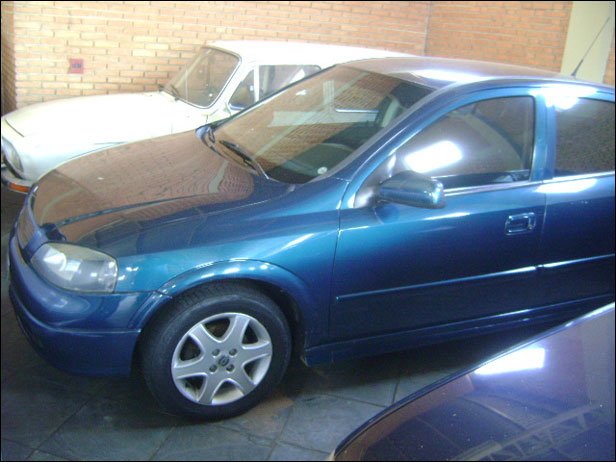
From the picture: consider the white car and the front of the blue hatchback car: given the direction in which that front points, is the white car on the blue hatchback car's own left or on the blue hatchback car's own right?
on the blue hatchback car's own right

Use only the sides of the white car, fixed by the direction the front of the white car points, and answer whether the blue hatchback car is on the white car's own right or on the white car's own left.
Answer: on the white car's own left

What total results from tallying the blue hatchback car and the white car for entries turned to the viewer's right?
0

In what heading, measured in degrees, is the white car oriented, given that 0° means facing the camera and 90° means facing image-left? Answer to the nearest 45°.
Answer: approximately 45°
